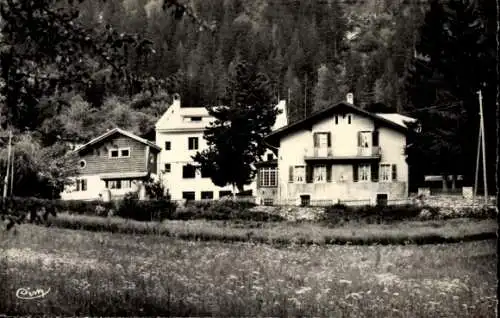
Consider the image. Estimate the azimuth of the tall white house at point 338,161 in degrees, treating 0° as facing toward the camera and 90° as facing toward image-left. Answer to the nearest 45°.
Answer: approximately 0°

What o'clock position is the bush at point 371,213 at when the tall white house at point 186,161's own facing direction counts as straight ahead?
The bush is roughly at 10 o'clock from the tall white house.

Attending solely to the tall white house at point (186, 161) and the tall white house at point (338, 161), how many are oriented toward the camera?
2

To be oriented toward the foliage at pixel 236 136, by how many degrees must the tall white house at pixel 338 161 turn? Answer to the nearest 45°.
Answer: approximately 90° to its right

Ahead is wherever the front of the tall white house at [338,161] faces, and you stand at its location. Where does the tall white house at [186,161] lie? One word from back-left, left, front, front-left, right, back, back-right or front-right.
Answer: right

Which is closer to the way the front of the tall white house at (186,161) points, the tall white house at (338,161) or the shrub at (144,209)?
the shrub

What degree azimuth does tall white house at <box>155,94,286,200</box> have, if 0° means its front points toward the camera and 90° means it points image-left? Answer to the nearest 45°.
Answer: approximately 0°

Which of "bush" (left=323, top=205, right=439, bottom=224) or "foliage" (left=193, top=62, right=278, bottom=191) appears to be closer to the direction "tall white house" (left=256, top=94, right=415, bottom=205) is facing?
the bush
